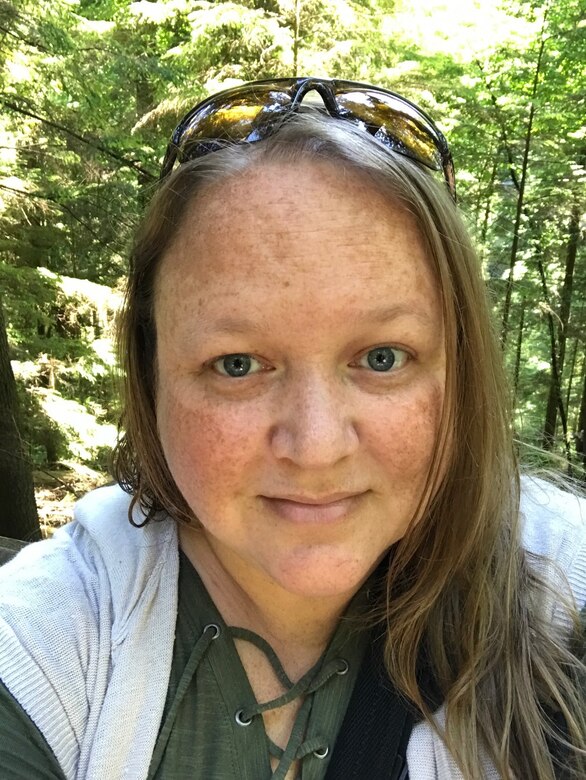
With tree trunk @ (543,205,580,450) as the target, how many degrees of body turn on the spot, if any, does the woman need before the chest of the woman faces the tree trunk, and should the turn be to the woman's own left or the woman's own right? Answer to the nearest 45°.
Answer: approximately 135° to the woman's own left

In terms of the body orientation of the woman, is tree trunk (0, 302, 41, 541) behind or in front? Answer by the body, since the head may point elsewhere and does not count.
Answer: behind

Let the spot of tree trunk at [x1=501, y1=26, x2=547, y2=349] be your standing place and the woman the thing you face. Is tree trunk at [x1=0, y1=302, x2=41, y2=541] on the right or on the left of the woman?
right

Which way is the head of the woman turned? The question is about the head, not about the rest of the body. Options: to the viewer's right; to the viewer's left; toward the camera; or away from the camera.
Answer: toward the camera

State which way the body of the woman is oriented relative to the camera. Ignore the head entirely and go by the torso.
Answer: toward the camera
